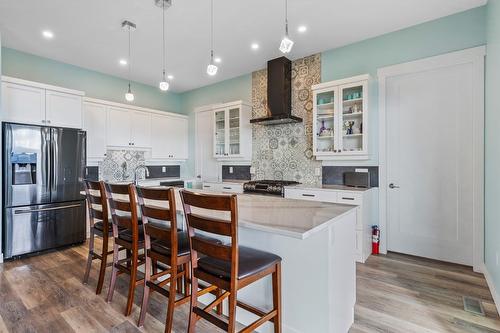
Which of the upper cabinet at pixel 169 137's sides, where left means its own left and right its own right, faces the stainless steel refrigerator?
right

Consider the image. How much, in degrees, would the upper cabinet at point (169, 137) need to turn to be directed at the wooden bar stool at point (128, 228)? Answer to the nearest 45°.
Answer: approximately 45° to its right

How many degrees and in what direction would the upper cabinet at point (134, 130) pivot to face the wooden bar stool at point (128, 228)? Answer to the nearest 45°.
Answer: approximately 45° to its right

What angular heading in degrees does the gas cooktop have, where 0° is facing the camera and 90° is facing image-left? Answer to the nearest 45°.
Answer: approximately 45°

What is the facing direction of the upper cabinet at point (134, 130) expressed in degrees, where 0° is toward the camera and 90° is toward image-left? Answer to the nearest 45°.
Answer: approximately 315°

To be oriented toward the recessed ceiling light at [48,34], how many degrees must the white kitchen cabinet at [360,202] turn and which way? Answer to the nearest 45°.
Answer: approximately 45° to its right

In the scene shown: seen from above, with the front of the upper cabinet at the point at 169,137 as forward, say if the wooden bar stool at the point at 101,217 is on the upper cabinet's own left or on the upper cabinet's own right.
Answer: on the upper cabinet's own right
